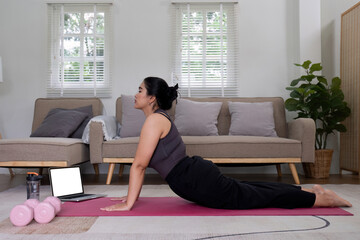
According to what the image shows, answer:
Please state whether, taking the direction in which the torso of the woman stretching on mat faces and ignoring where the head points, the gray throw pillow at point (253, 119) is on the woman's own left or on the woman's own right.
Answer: on the woman's own right

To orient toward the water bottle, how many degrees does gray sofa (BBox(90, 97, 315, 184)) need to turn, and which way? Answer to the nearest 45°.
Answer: approximately 45° to its right

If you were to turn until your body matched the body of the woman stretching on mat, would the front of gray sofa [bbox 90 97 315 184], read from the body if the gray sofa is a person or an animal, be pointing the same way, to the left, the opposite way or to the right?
to the left

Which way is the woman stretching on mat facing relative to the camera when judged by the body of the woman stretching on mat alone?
to the viewer's left

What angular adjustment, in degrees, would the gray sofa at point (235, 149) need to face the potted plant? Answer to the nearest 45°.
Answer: approximately 135° to its left

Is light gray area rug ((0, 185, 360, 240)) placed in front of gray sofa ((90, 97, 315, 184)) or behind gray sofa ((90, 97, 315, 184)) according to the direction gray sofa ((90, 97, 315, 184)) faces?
in front

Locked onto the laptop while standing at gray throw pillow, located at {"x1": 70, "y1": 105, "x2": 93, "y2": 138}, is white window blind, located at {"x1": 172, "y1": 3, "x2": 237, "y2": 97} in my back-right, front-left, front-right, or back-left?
back-left

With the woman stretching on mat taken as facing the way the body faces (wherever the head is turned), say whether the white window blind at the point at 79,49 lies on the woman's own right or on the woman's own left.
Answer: on the woman's own right

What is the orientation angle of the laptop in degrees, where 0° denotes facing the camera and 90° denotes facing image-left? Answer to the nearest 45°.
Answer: approximately 315°

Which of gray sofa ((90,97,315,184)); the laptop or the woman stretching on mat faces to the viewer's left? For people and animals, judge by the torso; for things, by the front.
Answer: the woman stretching on mat

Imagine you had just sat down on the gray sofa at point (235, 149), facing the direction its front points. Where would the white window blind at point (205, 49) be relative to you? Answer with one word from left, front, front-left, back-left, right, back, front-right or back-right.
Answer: back
